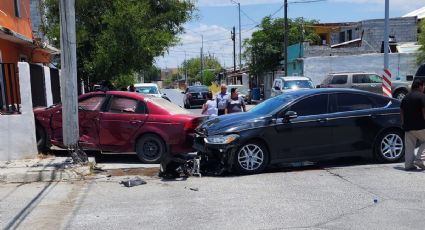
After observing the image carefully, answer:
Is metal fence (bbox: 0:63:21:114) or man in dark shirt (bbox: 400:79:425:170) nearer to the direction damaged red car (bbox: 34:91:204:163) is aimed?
the metal fence

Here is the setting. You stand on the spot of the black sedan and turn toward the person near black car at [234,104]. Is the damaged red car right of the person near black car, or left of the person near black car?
left

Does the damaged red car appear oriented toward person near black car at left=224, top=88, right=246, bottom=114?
no

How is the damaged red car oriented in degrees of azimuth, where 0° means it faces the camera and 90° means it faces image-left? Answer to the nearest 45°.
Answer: approximately 90°

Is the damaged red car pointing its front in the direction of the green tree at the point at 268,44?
no

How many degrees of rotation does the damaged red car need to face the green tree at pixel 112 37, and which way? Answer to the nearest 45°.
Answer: approximately 90° to its right

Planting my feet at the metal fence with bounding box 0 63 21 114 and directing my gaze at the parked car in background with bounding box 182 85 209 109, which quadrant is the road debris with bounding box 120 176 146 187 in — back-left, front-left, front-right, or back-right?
back-right

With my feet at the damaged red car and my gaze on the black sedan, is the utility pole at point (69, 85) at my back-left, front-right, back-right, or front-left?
back-right

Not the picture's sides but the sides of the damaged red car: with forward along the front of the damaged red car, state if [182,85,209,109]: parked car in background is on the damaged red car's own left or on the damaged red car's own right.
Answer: on the damaged red car's own right

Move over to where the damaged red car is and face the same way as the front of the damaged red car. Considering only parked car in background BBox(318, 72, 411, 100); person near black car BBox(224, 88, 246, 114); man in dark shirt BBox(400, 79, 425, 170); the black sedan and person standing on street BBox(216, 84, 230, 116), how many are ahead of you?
0

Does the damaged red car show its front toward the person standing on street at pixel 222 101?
no

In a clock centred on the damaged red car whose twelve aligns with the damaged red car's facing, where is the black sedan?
The black sedan is roughly at 7 o'clock from the damaged red car.

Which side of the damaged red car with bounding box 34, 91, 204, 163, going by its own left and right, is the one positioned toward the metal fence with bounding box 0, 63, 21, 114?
front
